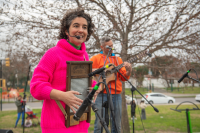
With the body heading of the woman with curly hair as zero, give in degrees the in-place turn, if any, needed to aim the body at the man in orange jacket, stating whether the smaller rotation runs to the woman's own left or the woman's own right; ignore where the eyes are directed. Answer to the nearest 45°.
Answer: approximately 90° to the woman's own left

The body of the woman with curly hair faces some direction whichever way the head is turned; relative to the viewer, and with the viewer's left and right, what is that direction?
facing the viewer and to the right of the viewer
